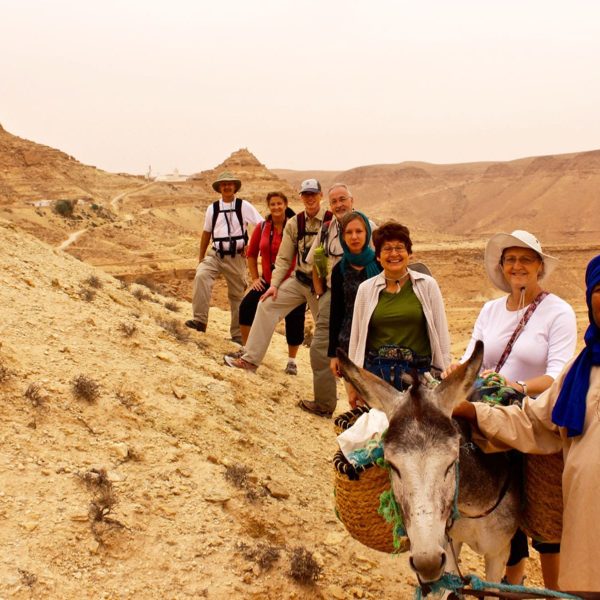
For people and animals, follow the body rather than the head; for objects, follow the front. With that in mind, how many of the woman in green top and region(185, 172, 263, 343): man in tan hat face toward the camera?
2

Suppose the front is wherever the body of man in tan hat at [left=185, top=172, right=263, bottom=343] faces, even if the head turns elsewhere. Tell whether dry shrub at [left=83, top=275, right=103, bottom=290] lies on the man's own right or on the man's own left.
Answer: on the man's own right

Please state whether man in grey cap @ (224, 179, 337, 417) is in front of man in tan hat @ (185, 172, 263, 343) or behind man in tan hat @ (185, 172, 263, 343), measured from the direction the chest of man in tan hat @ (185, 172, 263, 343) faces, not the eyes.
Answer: in front

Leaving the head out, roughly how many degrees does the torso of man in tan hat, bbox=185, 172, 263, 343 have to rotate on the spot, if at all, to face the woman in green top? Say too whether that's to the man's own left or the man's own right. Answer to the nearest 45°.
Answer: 0° — they already face them

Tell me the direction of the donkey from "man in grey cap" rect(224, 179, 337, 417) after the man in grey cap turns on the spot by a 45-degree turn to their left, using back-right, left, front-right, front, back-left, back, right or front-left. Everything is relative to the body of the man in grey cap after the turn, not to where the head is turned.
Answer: front

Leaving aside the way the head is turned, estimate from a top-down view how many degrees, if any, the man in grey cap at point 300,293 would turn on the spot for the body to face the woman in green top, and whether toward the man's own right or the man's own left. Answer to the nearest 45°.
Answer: approximately 45° to the man's own left

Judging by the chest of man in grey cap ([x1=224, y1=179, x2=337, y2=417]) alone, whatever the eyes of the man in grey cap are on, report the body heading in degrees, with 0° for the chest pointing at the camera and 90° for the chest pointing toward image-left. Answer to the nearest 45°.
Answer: approximately 45°

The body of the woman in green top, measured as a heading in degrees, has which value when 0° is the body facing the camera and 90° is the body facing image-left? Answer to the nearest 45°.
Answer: approximately 0°

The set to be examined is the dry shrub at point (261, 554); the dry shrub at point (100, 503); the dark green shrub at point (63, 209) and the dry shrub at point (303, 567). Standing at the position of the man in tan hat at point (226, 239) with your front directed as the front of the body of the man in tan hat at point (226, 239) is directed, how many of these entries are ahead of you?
3

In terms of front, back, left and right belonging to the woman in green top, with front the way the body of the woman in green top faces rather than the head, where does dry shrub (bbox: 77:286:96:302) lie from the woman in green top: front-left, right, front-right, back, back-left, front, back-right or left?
back-right
